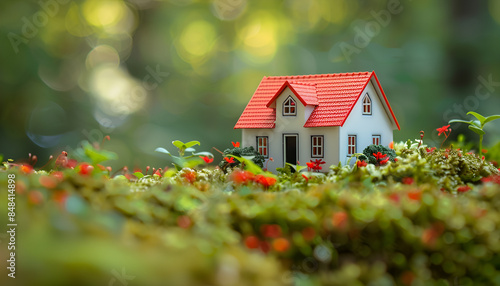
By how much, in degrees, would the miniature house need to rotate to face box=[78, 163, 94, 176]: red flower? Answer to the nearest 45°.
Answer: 0° — it already faces it

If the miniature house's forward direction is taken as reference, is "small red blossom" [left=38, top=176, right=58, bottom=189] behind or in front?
in front

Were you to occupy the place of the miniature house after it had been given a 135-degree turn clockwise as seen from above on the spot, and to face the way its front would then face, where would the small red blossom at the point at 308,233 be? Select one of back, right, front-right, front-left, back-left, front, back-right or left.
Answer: back

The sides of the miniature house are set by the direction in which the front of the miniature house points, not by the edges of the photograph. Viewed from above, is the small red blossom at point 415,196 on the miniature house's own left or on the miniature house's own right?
on the miniature house's own left

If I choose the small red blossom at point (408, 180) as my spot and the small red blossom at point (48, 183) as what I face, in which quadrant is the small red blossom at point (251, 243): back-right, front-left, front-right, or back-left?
front-left

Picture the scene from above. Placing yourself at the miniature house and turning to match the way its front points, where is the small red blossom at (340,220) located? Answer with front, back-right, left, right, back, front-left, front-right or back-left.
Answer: front-left

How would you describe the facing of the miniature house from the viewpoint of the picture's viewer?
facing the viewer and to the left of the viewer

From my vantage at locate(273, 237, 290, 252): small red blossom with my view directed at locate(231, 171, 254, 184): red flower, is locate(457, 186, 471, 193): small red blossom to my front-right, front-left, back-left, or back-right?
front-right

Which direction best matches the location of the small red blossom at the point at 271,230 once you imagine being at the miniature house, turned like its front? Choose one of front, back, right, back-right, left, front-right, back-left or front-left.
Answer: front-left
